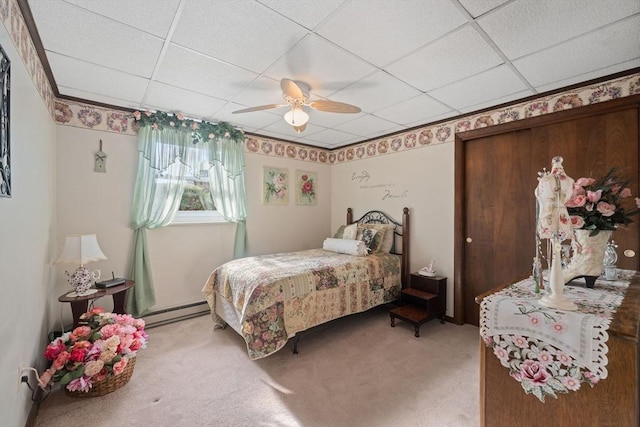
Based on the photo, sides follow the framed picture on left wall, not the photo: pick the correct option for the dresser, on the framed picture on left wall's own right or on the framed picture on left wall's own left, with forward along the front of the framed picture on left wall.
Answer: on the framed picture on left wall's own right

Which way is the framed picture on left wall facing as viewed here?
to the viewer's right

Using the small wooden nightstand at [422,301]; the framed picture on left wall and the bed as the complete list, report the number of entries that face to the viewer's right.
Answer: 1

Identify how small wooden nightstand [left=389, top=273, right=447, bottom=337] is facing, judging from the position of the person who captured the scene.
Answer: facing the viewer and to the left of the viewer

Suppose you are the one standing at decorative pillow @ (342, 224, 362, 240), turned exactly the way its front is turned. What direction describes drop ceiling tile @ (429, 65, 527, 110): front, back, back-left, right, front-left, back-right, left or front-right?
left

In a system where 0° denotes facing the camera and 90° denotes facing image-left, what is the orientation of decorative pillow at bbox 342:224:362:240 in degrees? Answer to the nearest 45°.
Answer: approximately 45°

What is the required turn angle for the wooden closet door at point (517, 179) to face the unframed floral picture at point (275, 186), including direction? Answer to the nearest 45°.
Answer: approximately 45° to its right

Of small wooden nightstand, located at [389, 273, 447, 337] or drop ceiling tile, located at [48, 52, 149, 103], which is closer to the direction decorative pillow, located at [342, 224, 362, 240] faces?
the drop ceiling tile
